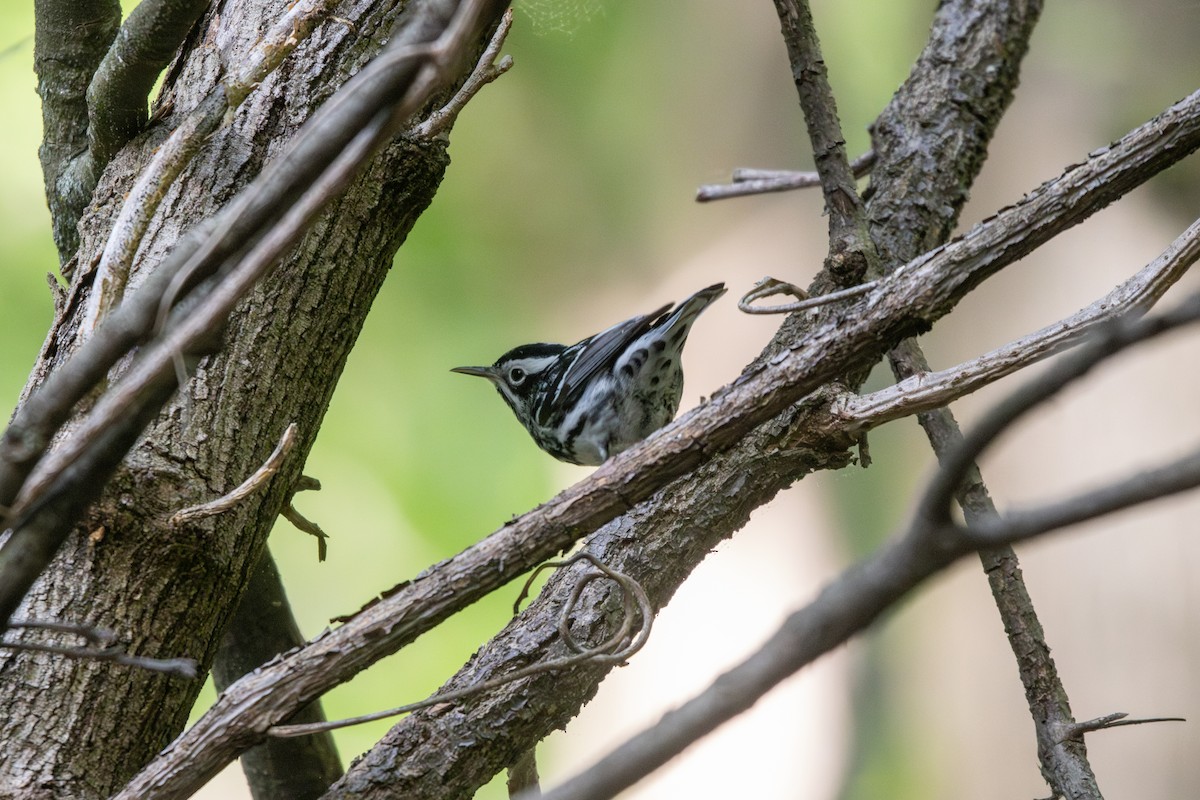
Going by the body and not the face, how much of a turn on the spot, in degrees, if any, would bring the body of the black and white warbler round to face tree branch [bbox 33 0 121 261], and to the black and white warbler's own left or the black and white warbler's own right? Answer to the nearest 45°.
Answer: approximately 45° to the black and white warbler's own left

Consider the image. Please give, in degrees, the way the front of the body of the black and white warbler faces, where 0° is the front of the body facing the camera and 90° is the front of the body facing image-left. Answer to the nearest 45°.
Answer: approximately 90°

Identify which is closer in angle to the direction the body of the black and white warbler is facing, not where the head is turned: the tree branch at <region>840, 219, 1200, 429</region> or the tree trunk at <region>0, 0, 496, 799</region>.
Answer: the tree trunk

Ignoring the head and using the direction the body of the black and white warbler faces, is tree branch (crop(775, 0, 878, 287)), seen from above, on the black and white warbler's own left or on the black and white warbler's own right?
on the black and white warbler's own left

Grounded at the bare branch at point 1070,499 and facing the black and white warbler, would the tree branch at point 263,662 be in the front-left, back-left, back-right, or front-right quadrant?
front-left
